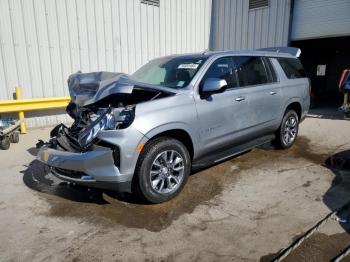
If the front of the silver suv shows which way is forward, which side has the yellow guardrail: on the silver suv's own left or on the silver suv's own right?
on the silver suv's own right

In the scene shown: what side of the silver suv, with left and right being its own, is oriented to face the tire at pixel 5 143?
right

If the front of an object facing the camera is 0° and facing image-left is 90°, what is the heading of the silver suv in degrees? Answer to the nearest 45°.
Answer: approximately 45°
